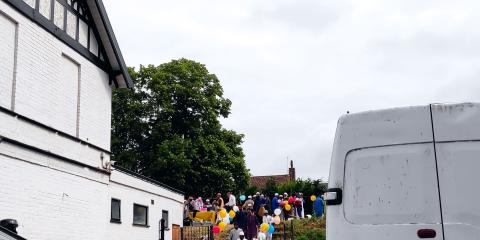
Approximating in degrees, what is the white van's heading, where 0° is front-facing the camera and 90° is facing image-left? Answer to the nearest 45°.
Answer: approximately 180°

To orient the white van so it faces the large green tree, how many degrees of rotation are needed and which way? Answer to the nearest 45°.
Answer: approximately 45° to its left

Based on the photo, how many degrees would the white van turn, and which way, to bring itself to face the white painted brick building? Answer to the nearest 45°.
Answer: approximately 45° to its left

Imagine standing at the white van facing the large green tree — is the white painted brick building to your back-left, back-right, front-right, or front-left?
front-left

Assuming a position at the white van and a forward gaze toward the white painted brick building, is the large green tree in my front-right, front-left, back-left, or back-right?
front-right
